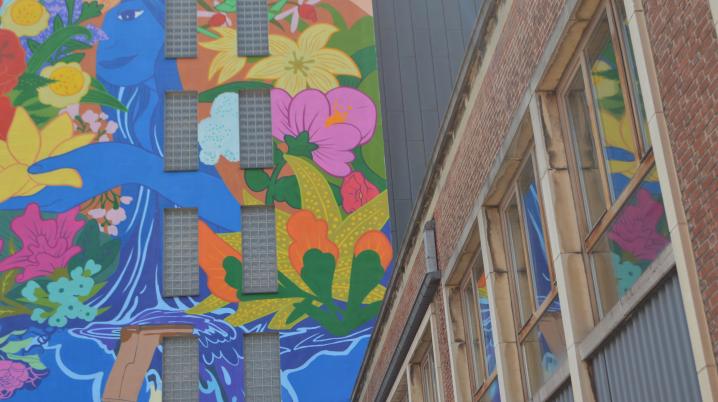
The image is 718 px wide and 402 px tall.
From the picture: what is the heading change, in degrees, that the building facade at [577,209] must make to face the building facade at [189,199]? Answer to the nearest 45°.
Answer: approximately 90° to its right

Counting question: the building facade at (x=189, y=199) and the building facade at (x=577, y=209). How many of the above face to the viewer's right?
0

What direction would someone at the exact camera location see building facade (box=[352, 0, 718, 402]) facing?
facing the viewer and to the left of the viewer

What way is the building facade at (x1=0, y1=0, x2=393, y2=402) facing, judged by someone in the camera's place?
facing the viewer

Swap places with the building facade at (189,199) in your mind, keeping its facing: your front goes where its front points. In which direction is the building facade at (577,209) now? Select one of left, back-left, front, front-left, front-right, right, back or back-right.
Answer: front
